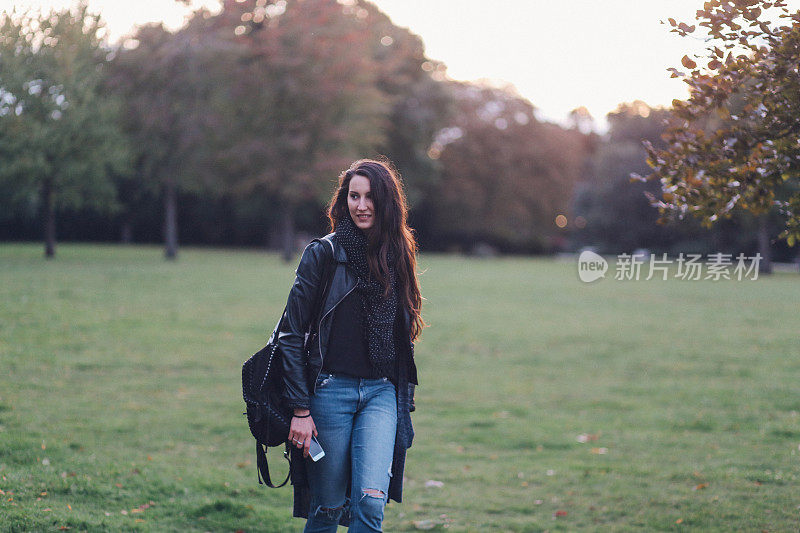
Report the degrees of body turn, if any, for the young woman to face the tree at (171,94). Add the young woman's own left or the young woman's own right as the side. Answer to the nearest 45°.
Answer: approximately 180°

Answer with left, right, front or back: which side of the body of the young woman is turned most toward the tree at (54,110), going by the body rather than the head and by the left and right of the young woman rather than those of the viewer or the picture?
back

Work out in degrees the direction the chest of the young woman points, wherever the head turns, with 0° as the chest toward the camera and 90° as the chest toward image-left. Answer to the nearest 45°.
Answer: approximately 0°
